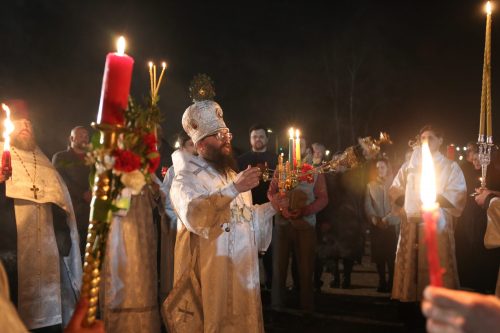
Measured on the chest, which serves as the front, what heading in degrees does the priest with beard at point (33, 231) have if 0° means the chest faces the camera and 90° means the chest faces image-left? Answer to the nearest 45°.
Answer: approximately 0°

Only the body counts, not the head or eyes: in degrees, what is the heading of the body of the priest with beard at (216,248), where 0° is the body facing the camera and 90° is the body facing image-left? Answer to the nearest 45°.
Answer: approximately 315°

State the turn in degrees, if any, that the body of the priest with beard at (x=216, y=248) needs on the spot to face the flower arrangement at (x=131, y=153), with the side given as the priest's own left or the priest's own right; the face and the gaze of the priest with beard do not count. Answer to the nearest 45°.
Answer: approximately 45° to the priest's own right

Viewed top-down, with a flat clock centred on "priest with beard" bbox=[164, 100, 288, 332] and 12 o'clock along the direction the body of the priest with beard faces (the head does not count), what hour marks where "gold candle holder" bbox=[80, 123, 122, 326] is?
The gold candle holder is roughly at 2 o'clock from the priest with beard.

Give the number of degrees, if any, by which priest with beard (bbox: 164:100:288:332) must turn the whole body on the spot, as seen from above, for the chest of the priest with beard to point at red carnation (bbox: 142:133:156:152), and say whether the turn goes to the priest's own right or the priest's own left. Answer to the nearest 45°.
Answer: approximately 45° to the priest's own right

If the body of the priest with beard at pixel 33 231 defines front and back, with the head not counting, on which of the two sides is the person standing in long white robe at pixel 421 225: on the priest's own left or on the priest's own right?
on the priest's own left

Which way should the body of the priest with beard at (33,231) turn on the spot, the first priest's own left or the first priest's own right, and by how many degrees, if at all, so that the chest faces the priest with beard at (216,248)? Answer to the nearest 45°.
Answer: approximately 45° to the first priest's own left
